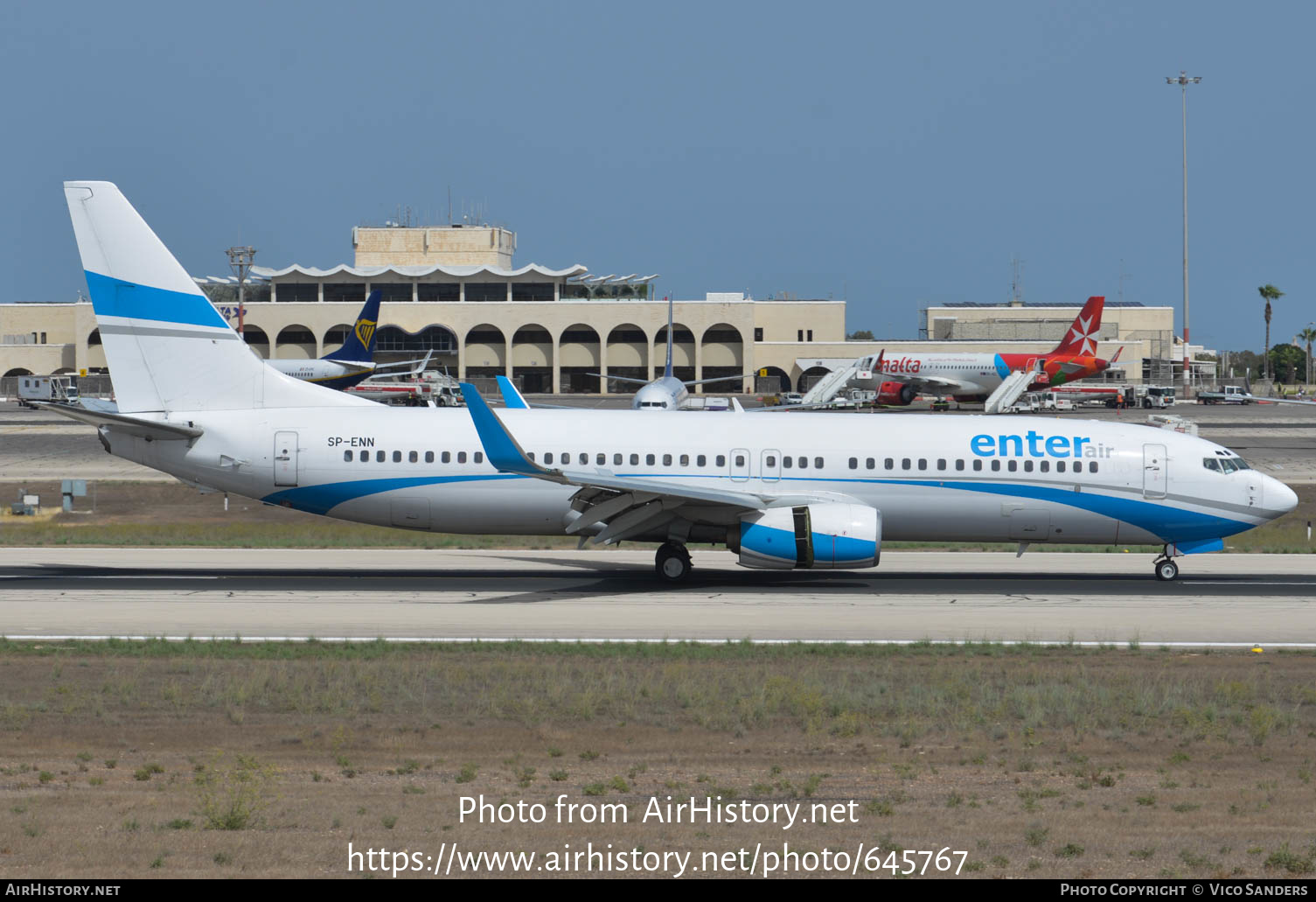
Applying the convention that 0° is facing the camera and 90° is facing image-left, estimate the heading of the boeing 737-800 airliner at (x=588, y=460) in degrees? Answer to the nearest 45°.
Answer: approximately 270°
